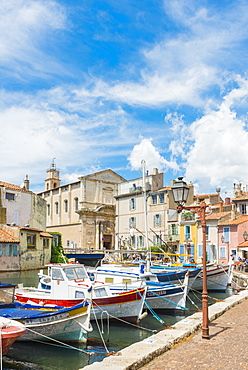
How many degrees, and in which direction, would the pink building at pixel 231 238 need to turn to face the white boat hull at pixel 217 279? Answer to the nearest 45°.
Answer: approximately 45° to its left

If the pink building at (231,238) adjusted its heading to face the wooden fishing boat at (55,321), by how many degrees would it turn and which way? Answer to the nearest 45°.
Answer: approximately 45° to its left

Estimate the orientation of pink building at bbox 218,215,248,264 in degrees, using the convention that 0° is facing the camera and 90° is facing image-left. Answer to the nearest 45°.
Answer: approximately 45°

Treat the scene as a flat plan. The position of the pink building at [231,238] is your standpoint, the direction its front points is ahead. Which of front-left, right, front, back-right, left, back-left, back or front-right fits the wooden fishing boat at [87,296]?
front-left
